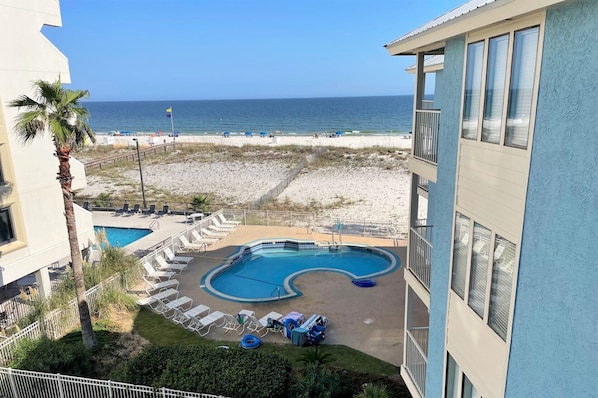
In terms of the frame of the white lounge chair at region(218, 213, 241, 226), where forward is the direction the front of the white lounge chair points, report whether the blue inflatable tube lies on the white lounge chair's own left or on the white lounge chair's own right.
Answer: on the white lounge chair's own right

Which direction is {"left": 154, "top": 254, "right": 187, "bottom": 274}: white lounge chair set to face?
to the viewer's right

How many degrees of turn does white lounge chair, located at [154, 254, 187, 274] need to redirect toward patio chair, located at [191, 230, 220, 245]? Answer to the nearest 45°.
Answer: approximately 45° to its left

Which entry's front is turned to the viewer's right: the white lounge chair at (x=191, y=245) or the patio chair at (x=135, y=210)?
the white lounge chair

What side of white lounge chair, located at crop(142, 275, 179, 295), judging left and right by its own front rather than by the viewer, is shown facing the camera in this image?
right

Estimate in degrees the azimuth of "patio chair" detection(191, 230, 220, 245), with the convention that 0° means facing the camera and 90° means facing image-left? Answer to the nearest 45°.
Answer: approximately 270°

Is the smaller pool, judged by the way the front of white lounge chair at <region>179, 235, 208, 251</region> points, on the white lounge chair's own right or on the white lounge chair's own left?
on the white lounge chair's own left

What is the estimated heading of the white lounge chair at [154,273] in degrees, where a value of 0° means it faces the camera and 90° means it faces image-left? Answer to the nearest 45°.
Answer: approximately 270°

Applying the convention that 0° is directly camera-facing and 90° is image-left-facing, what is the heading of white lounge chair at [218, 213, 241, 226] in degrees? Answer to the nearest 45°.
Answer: approximately 270°

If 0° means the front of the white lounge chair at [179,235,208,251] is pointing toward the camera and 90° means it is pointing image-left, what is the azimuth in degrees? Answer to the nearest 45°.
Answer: approximately 270°

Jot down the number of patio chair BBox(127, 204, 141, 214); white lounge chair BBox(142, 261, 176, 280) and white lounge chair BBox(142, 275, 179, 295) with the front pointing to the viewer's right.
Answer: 2
